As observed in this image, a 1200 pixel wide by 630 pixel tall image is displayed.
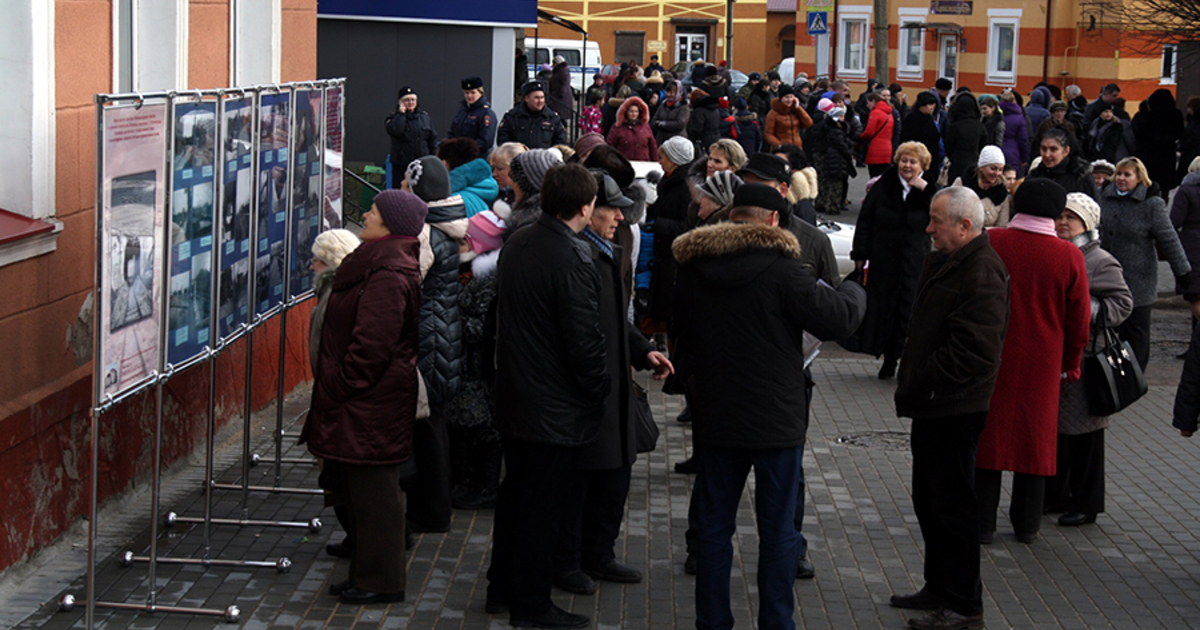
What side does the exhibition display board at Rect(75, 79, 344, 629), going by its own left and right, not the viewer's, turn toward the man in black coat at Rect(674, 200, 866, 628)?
front

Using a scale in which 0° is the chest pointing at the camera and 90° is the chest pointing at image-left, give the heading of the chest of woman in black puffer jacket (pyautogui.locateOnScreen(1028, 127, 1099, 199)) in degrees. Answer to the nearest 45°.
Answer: approximately 45°

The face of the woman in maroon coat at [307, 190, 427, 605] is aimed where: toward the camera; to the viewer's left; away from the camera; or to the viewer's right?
to the viewer's left

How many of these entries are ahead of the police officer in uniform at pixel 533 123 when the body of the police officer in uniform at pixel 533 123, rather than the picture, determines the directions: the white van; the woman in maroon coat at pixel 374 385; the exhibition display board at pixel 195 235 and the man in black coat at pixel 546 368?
3

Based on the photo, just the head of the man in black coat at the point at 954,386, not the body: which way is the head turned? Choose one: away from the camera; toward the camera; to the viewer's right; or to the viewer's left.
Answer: to the viewer's left

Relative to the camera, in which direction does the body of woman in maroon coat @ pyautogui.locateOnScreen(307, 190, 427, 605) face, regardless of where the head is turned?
to the viewer's left

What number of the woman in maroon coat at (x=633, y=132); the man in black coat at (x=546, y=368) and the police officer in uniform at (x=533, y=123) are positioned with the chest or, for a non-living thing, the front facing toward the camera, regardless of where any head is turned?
2

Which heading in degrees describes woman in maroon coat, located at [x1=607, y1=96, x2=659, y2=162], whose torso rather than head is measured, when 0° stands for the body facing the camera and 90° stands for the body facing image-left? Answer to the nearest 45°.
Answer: approximately 0°

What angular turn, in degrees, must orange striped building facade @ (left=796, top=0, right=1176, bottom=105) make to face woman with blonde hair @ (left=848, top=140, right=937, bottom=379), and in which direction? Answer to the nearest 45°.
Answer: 0° — it already faces them

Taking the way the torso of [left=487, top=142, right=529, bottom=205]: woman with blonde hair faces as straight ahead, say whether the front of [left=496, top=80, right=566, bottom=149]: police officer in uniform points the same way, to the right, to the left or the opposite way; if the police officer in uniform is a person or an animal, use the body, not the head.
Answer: to the left

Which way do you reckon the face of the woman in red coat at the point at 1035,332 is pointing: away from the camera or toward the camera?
away from the camera

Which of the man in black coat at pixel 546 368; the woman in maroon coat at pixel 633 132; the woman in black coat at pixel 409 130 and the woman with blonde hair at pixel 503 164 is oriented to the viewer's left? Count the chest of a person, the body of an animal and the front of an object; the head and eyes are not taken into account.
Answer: the woman with blonde hair
